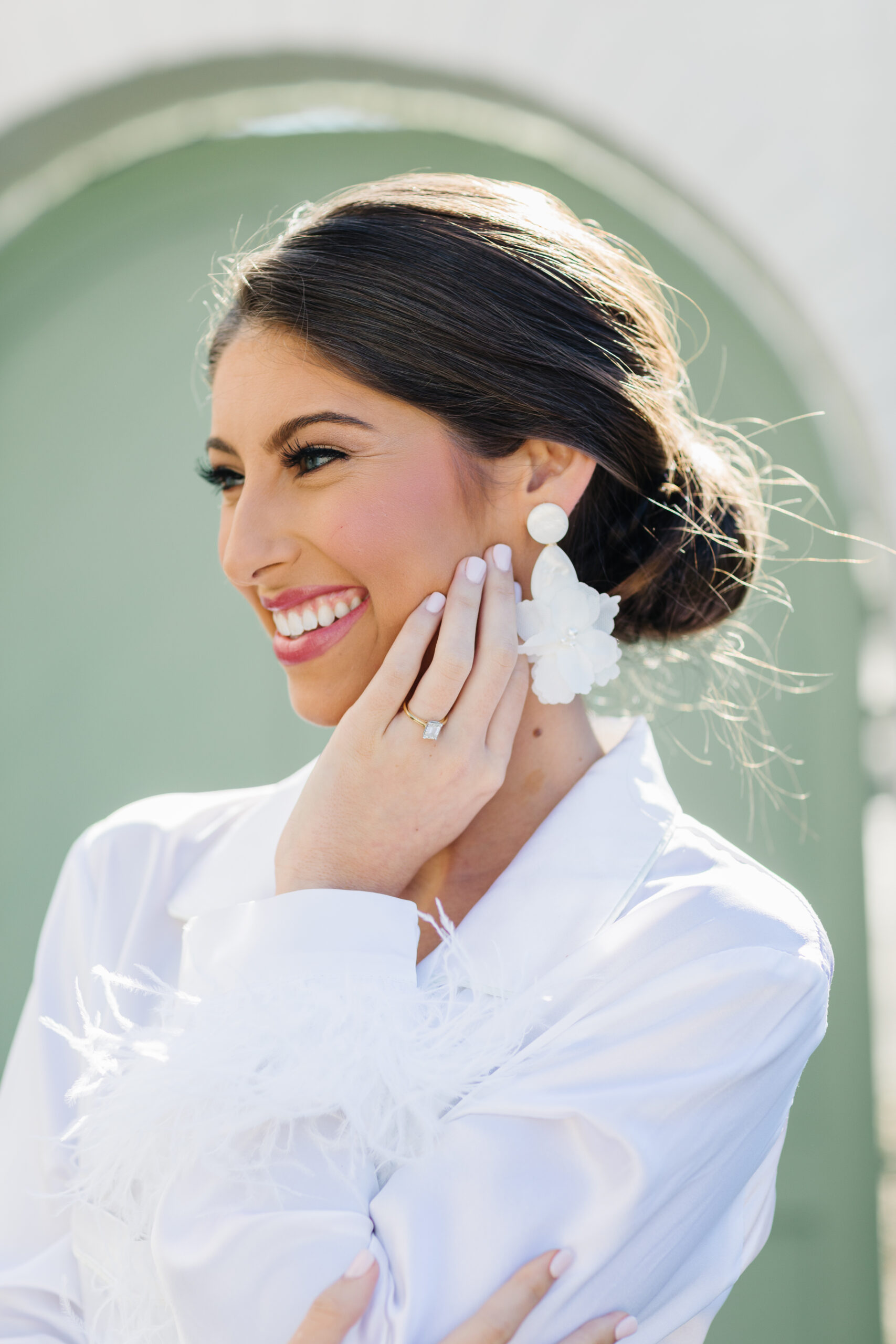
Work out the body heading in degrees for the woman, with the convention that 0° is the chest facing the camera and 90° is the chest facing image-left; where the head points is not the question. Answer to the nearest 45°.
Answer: approximately 45°
